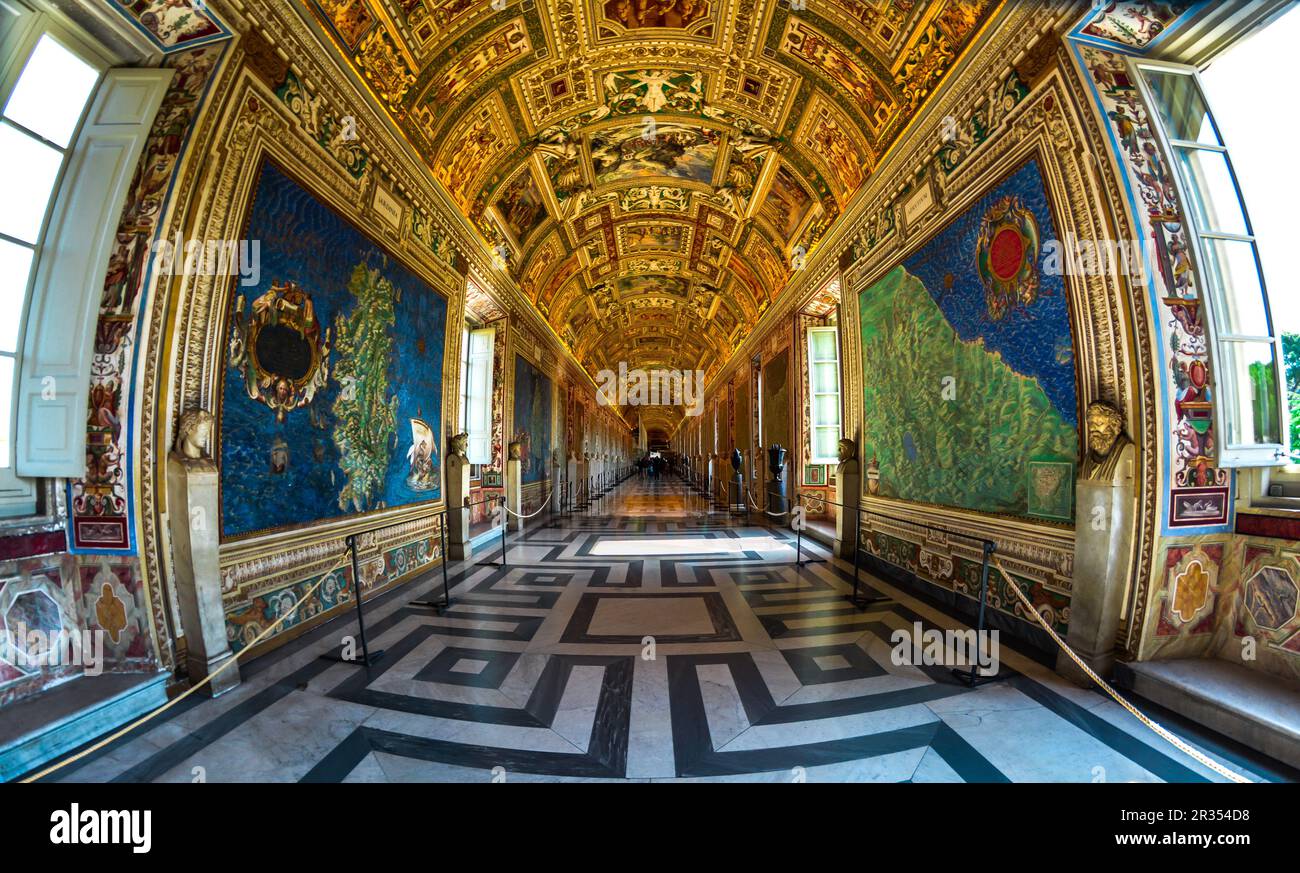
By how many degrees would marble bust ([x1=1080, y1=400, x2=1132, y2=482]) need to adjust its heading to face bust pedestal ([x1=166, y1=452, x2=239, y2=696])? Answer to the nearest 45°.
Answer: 0° — it already faces it

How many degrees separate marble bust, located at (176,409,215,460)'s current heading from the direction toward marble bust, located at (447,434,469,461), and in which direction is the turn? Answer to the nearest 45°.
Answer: approximately 90° to its left

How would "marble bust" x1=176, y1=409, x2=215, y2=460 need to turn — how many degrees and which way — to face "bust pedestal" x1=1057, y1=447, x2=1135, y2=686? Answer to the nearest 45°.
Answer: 0° — it already faces it

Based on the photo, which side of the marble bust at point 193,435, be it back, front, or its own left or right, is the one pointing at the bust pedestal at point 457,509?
left

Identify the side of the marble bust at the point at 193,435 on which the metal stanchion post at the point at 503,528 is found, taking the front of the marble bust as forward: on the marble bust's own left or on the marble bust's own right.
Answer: on the marble bust's own left

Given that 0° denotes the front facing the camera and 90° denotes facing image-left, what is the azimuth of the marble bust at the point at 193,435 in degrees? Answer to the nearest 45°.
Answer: approximately 315°

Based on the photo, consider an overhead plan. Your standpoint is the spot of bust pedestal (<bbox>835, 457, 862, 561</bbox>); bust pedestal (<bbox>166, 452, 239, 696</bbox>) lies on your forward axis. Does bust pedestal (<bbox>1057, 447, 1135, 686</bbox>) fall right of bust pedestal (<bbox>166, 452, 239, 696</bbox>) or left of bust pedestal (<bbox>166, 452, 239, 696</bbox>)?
left
